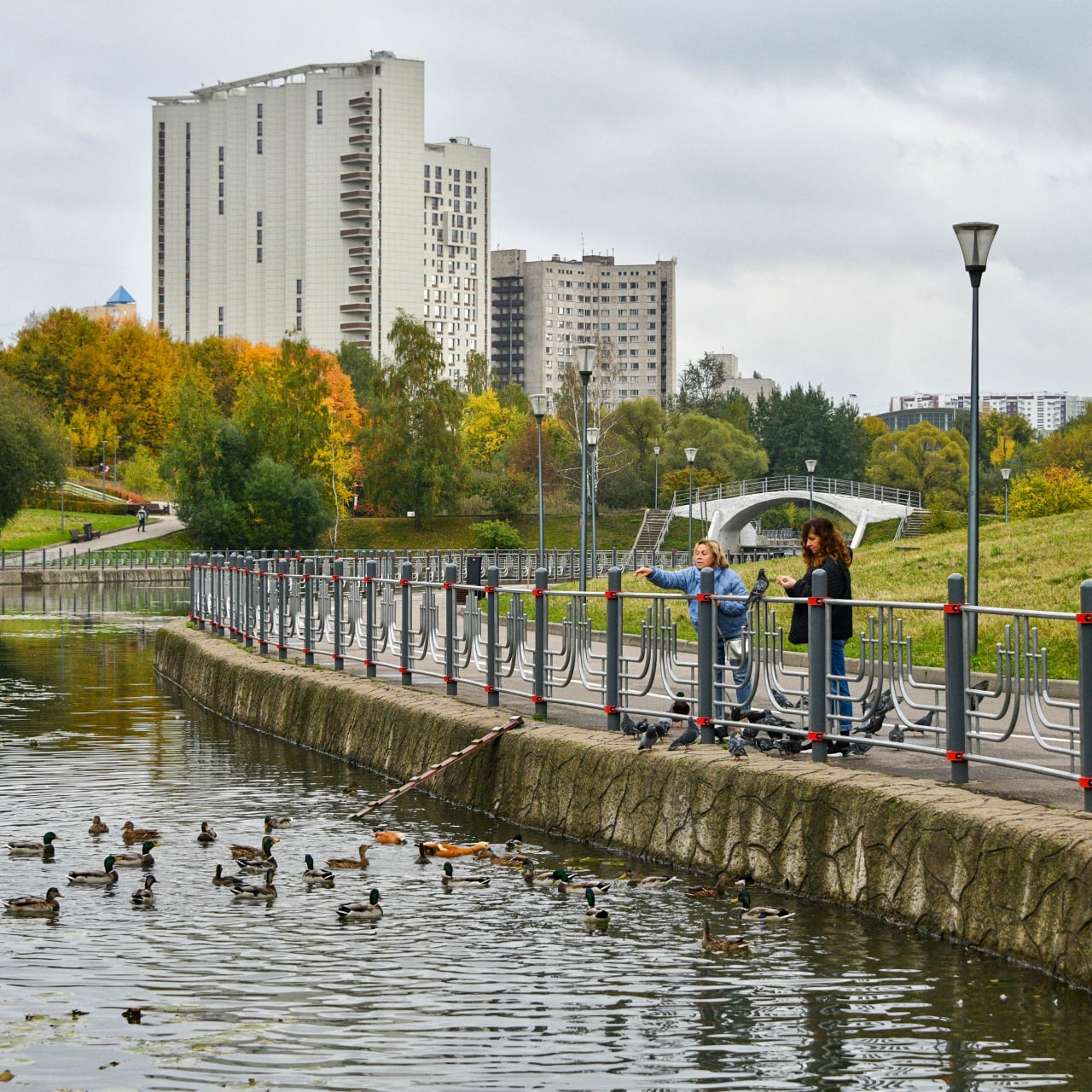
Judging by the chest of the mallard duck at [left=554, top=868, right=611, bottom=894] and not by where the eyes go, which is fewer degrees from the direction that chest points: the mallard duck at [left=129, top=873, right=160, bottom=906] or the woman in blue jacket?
the mallard duck

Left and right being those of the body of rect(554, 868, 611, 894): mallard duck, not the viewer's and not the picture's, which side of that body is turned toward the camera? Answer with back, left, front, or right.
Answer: left

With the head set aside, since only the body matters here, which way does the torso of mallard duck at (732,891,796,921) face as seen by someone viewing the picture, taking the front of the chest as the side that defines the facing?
to the viewer's left

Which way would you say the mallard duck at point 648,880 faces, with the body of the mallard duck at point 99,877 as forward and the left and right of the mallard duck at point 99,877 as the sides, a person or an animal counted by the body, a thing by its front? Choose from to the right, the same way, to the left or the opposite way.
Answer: the opposite way

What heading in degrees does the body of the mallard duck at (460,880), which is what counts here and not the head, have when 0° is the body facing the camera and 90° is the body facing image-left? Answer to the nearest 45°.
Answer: approximately 90°

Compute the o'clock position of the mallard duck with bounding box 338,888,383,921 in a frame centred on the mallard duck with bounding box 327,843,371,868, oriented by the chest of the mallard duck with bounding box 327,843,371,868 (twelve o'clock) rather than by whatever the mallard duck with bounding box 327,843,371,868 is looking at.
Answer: the mallard duck with bounding box 338,888,383,921 is roughly at 3 o'clock from the mallard duck with bounding box 327,843,371,868.

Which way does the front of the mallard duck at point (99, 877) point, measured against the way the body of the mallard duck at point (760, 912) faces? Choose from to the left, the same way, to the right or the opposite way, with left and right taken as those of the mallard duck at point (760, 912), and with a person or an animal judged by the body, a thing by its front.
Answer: the opposite way

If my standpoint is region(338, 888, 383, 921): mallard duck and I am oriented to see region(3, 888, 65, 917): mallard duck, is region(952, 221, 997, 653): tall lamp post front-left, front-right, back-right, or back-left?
back-right

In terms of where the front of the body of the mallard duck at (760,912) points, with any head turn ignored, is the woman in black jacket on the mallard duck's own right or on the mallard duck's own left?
on the mallard duck's own right

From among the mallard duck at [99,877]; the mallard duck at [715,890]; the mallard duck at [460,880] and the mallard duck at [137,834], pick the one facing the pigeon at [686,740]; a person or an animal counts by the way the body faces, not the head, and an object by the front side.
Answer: the mallard duck at [99,877]

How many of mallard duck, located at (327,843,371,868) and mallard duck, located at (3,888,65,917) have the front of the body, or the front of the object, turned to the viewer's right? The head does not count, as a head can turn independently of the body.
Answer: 2

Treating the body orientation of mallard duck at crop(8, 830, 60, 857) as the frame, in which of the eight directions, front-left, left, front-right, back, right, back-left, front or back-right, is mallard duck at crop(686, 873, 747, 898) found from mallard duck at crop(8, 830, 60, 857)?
front-right

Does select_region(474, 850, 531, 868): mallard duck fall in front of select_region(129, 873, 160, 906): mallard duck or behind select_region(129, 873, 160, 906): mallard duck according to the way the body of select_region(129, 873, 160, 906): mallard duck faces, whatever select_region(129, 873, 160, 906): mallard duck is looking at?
in front

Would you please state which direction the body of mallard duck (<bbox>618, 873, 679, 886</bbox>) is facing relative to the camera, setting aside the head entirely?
to the viewer's left

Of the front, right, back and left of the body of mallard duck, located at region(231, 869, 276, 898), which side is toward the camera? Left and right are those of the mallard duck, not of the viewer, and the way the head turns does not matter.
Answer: right

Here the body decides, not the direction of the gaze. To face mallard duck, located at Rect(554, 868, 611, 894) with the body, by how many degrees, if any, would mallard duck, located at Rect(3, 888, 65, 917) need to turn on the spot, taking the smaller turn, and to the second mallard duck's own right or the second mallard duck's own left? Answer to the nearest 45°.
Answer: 0° — it already faces it
